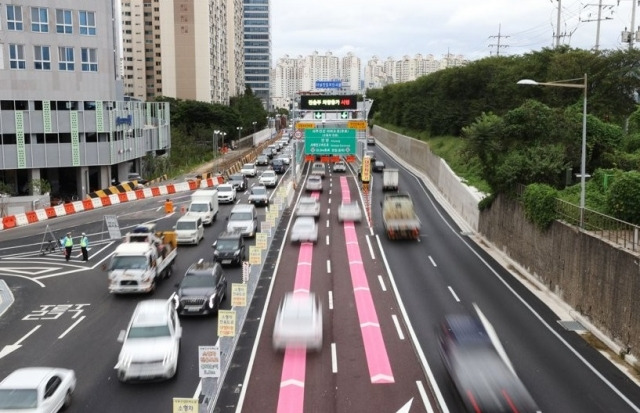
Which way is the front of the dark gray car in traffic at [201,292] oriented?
toward the camera

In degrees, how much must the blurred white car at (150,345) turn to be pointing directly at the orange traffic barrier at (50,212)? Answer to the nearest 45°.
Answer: approximately 180°

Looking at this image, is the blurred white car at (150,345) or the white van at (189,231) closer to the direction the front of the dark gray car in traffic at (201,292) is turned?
the blurred white car

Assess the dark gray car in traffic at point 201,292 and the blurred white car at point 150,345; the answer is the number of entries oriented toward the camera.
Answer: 2

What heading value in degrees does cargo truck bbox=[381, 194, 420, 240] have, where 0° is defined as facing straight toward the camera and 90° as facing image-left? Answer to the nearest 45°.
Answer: approximately 180°

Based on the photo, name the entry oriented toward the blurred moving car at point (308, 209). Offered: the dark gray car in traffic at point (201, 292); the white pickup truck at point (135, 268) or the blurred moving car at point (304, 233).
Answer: the blurred moving car at point (304, 233)

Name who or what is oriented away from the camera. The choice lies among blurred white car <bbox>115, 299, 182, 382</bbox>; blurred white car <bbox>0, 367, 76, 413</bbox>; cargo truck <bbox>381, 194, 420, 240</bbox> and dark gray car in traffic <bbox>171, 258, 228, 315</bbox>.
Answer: the cargo truck

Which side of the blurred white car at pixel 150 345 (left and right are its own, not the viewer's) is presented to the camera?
front

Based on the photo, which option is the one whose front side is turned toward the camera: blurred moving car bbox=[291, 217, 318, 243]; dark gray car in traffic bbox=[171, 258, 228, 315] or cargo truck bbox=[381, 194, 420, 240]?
dark gray car in traffic bbox=[171, 258, 228, 315]

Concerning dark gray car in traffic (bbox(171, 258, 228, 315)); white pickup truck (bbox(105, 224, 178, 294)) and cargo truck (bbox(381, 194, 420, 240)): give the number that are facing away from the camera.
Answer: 1

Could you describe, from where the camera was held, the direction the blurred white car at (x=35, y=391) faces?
facing the viewer and to the left of the viewer

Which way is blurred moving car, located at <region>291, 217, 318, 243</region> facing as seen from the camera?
away from the camera

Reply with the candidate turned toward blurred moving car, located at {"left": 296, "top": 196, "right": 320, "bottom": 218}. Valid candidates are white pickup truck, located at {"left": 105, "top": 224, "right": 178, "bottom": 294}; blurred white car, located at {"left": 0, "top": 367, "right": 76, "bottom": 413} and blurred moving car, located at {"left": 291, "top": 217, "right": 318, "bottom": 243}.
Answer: blurred moving car, located at {"left": 291, "top": 217, "right": 318, "bottom": 243}

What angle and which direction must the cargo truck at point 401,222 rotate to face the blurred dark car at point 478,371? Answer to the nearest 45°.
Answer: approximately 180°

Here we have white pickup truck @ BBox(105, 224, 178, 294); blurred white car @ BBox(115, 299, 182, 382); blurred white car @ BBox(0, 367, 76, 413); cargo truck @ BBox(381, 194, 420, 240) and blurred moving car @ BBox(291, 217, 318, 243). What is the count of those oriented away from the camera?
2

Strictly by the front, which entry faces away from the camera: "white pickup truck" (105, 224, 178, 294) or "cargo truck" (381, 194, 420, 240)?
the cargo truck
